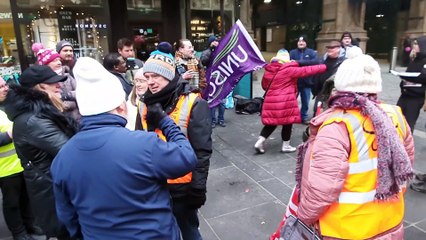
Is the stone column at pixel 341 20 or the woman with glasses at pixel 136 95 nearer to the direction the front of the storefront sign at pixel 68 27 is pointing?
the woman with glasses

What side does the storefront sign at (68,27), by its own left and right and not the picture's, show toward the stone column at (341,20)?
left

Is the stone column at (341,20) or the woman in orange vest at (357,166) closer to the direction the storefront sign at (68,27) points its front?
the woman in orange vest

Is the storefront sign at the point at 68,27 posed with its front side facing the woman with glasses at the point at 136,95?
yes

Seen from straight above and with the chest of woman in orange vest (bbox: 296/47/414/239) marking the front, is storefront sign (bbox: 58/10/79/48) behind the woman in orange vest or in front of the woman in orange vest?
in front

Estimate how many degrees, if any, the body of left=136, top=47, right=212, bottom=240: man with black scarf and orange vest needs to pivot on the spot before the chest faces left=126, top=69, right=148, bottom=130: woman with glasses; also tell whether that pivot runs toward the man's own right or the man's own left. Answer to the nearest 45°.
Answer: approximately 90° to the man's own right

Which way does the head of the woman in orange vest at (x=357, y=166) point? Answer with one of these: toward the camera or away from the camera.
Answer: away from the camera

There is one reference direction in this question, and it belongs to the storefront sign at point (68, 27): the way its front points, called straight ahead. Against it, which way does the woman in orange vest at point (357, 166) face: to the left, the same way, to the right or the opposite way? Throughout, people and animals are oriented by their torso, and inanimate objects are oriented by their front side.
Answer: the opposite way

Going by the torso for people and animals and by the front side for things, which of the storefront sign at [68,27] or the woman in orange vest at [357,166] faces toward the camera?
the storefront sign

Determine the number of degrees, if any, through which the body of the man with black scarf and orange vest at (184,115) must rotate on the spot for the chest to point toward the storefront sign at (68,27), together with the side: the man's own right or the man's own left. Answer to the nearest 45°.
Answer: approximately 135° to the man's own right

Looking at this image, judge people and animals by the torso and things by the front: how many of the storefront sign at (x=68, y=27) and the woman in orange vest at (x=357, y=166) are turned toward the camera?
1

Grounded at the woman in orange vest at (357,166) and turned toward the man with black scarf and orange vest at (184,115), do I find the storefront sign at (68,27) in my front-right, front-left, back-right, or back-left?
front-right

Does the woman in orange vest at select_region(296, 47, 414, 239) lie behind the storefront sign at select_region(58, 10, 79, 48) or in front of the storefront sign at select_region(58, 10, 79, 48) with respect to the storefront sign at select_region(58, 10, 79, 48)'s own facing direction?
in front

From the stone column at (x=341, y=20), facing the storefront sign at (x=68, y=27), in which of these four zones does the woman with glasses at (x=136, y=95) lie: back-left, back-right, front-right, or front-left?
front-left

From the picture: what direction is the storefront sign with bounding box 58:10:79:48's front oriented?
toward the camera
